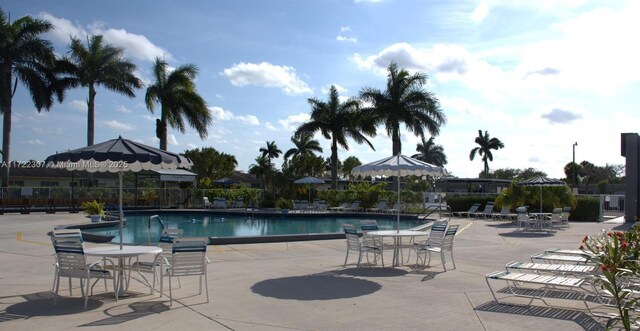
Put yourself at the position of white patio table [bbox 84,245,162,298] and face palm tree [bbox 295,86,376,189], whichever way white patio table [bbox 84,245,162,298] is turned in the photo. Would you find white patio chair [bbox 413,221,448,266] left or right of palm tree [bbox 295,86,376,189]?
right

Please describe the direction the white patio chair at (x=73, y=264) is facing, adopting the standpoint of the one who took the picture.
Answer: facing away from the viewer and to the right of the viewer

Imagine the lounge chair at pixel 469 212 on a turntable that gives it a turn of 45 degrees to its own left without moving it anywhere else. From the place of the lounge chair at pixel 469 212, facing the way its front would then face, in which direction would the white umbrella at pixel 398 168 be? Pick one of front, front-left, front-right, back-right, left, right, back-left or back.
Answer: front-left

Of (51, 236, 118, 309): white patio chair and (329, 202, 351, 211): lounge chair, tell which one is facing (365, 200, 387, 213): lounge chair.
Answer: the white patio chair

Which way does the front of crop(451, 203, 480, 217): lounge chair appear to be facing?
to the viewer's left
